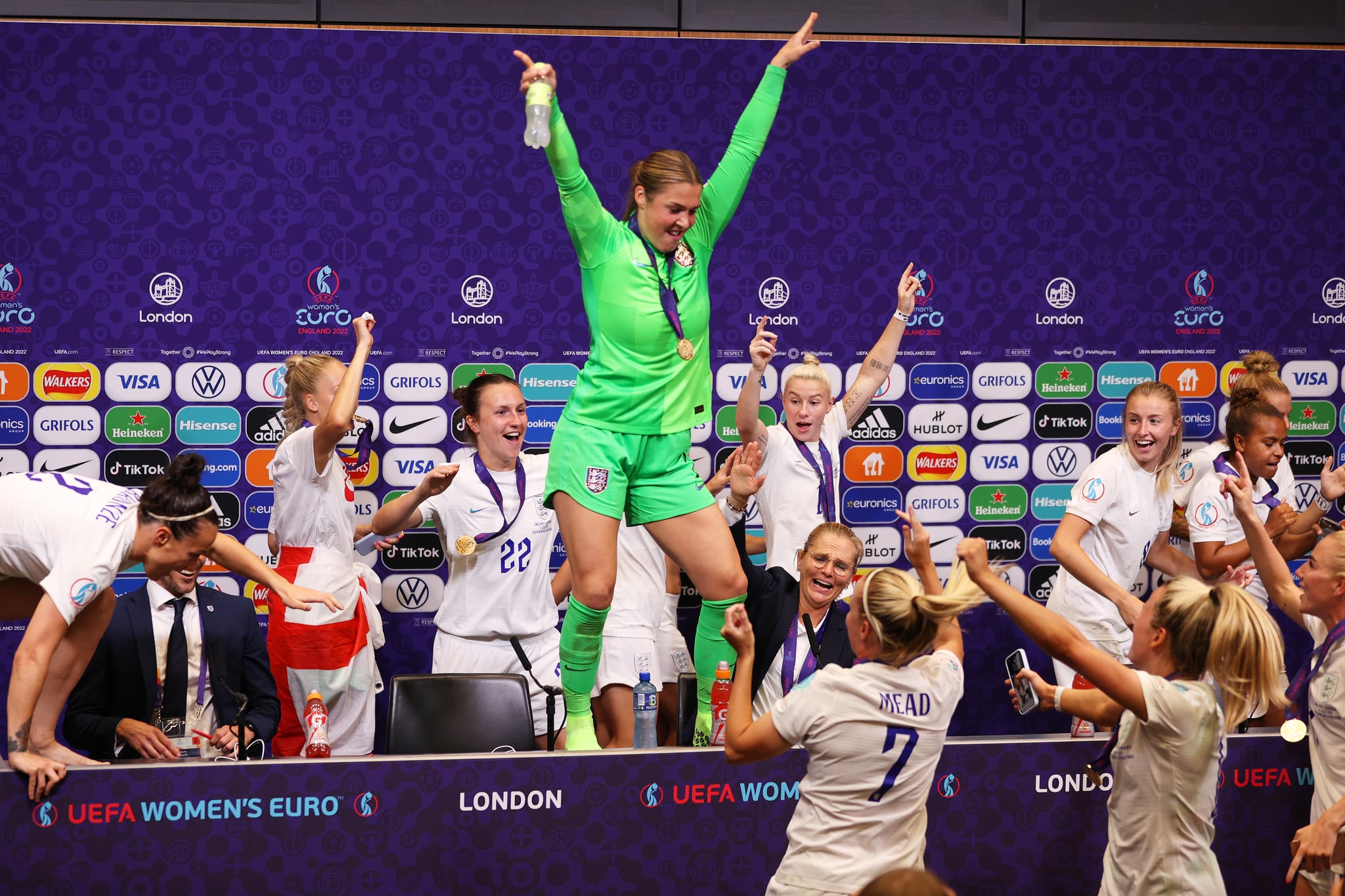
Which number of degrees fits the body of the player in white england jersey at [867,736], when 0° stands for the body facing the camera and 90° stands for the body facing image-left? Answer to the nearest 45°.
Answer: approximately 135°

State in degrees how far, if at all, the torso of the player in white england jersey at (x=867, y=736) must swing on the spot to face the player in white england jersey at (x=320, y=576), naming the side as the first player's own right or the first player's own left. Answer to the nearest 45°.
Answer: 0° — they already face them

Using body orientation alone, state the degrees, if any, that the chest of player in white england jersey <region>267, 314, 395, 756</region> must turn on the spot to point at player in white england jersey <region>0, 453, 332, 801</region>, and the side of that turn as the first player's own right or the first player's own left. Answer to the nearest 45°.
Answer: approximately 135° to the first player's own right

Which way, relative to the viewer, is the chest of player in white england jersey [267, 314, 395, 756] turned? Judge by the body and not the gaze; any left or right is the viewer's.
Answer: facing to the right of the viewer

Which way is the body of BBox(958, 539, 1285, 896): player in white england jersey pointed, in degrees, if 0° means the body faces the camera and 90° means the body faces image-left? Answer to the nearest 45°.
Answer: approximately 90°

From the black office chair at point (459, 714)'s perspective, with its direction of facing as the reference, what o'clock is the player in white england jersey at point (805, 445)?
The player in white england jersey is roughly at 8 o'clock from the black office chair.
